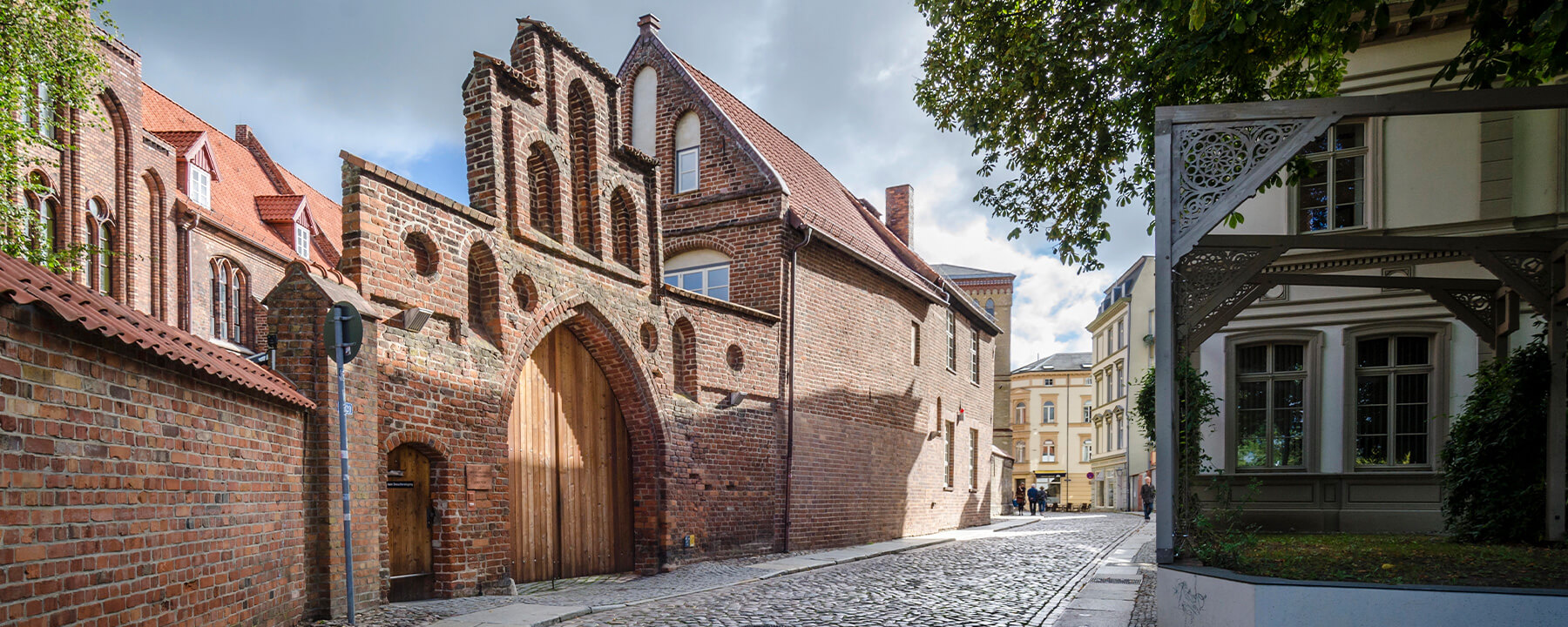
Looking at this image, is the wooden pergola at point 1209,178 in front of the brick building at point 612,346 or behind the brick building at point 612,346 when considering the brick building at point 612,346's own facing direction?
in front

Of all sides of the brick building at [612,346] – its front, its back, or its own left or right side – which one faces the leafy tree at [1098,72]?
front

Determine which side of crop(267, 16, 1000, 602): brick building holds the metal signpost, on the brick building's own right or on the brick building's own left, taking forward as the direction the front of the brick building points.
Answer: on the brick building's own right

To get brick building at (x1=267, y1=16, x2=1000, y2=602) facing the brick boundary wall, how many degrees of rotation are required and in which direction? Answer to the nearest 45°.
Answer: approximately 45° to its right

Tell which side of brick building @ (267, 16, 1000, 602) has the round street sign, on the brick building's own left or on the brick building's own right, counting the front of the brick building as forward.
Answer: on the brick building's own right

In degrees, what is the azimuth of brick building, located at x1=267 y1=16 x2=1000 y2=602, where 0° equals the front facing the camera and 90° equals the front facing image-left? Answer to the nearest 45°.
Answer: approximately 315°
